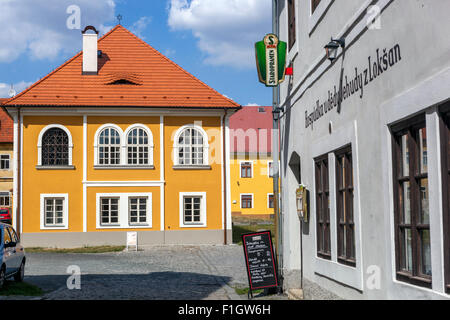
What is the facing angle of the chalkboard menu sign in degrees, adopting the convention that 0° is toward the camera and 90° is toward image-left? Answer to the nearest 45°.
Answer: approximately 0°

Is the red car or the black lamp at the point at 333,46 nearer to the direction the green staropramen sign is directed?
the black lamp

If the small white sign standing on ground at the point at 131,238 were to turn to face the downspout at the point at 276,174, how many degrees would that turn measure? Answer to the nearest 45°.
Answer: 0° — it already faces it

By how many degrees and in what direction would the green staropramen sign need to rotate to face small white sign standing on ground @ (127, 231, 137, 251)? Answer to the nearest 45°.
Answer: approximately 180°

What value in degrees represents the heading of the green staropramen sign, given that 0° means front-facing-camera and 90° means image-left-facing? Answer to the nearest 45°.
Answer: approximately 0°

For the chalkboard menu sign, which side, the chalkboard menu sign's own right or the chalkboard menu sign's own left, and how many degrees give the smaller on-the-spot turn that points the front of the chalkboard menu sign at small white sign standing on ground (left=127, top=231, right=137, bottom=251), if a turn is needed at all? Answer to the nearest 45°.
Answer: approximately 180°
